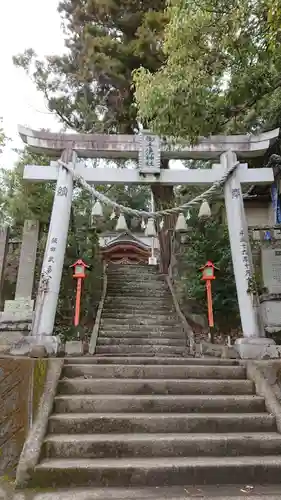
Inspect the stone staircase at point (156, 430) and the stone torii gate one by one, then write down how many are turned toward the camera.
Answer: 2

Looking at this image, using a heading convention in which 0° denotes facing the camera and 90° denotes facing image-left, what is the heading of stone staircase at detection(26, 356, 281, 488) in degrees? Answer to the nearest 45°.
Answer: approximately 0°

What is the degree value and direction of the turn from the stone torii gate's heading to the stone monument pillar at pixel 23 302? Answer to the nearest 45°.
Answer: approximately 135° to its right

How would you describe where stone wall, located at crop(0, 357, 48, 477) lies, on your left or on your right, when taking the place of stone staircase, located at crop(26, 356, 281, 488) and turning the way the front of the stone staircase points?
on your right

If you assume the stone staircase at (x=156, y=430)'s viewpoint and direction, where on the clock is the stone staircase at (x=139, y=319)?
the stone staircase at (x=139, y=319) is roughly at 6 o'clock from the stone staircase at (x=156, y=430).

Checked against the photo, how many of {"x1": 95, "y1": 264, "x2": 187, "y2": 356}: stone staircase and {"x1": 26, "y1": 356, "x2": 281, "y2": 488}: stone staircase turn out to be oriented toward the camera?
2

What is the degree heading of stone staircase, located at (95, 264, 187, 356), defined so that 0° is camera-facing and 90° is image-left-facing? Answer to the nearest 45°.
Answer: approximately 0°
